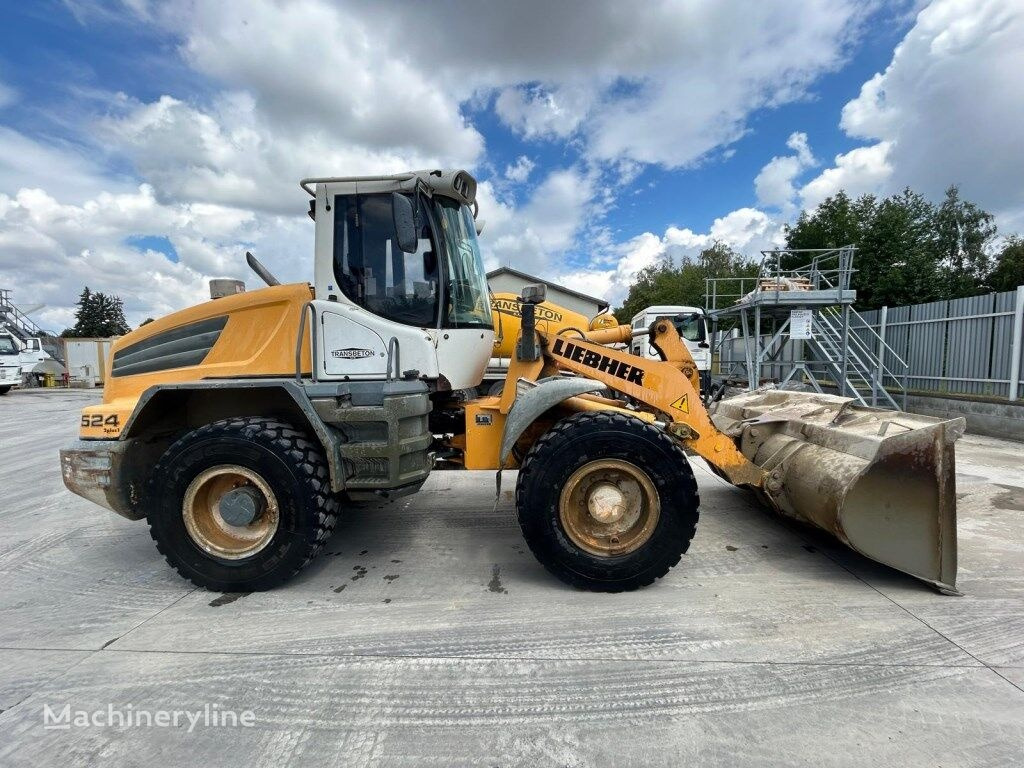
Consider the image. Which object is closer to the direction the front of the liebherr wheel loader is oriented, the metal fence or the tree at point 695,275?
the metal fence

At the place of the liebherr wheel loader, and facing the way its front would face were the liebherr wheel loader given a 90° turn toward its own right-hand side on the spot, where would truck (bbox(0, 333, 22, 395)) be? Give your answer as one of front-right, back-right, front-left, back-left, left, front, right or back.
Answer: back-right

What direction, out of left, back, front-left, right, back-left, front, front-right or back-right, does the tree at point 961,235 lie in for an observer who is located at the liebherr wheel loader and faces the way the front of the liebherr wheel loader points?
front-left

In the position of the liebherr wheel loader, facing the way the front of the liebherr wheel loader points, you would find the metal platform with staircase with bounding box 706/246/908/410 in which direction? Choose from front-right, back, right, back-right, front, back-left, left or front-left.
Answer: front-left

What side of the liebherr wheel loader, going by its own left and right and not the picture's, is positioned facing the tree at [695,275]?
left

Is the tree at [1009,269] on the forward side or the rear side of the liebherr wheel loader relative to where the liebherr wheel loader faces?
on the forward side

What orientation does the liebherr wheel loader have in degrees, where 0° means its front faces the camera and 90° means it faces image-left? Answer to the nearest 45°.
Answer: approximately 270°
